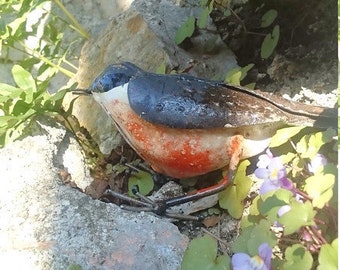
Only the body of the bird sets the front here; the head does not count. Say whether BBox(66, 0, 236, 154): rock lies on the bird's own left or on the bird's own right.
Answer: on the bird's own right

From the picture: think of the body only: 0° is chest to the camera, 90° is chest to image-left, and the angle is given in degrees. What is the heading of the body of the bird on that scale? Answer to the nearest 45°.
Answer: approximately 90°
